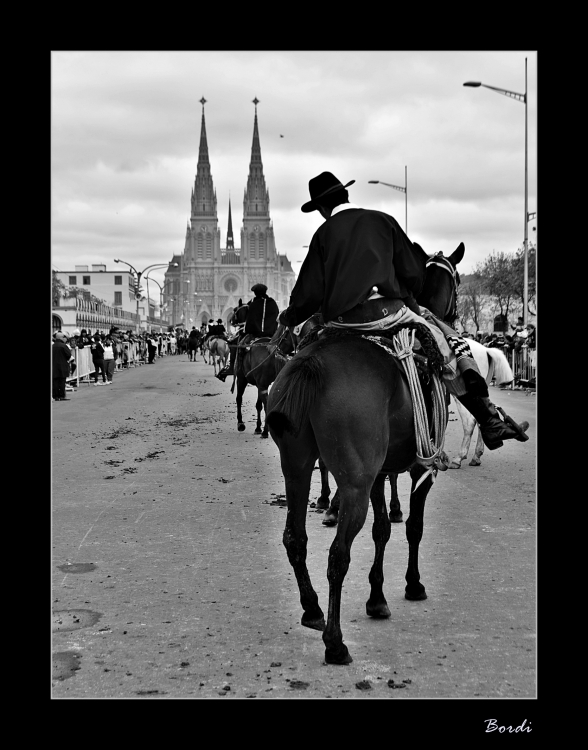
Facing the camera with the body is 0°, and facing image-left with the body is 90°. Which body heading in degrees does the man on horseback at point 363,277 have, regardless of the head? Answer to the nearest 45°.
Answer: approximately 180°

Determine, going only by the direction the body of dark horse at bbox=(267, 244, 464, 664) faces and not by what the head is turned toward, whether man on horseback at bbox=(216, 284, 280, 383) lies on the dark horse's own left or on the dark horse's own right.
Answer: on the dark horse's own left

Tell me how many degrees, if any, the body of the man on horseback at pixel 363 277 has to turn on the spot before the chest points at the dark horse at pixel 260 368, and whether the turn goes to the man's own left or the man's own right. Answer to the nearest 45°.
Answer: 0° — they already face it

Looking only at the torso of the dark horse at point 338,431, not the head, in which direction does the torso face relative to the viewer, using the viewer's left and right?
facing away from the viewer and to the right of the viewer

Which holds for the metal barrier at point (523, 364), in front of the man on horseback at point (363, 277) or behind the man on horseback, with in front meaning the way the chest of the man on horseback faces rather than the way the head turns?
in front
